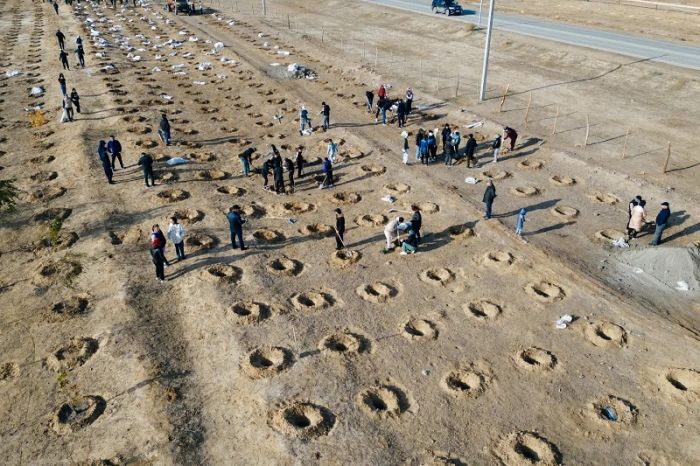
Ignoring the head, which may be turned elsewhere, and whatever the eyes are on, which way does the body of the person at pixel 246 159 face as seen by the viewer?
to the viewer's right

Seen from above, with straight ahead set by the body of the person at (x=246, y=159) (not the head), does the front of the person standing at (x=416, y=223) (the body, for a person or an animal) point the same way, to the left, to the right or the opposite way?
the opposite way

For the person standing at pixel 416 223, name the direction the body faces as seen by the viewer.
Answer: to the viewer's left

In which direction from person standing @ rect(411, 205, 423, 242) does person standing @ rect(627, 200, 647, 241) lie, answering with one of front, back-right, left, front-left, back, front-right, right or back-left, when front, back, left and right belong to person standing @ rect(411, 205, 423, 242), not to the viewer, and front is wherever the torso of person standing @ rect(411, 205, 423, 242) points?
back

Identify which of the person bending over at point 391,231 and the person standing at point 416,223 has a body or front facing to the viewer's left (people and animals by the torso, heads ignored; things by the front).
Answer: the person standing at point 416,223

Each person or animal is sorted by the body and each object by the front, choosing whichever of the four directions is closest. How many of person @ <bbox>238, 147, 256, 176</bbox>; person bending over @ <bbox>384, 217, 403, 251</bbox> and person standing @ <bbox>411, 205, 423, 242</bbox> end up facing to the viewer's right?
2

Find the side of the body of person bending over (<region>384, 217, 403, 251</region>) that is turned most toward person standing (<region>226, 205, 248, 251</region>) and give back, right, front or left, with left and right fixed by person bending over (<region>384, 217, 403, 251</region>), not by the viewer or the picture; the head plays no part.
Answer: back

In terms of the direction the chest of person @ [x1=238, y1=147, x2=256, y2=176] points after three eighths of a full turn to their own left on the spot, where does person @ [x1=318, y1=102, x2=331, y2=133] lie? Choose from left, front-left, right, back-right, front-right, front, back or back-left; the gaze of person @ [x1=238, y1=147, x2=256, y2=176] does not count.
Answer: right

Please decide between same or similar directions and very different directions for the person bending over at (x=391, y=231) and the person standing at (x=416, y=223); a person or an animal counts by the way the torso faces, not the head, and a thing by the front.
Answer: very different directions

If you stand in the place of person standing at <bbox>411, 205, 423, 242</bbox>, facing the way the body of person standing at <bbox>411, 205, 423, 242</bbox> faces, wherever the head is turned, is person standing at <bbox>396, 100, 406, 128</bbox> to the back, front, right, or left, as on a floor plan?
right

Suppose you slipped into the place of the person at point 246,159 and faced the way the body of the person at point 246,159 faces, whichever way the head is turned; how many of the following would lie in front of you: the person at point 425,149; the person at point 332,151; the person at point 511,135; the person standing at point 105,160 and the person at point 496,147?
4

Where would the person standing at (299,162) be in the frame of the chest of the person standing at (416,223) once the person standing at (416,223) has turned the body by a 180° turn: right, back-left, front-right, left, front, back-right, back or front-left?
back-left

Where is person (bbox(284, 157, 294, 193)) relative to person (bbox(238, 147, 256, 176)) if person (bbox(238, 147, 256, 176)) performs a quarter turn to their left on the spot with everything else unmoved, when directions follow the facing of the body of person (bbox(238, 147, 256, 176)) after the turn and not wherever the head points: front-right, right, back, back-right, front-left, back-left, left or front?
back-right

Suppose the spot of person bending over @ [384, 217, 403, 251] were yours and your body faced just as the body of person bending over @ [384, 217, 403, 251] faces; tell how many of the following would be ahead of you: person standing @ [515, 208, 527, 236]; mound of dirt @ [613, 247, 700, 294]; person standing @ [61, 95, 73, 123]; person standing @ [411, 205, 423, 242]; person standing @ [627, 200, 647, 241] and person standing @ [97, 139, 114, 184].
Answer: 4

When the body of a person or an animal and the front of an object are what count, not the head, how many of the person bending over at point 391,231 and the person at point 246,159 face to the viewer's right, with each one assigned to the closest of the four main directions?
2

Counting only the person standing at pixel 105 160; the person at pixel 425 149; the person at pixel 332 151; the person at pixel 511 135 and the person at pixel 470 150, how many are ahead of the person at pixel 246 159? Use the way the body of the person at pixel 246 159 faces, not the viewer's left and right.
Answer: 4

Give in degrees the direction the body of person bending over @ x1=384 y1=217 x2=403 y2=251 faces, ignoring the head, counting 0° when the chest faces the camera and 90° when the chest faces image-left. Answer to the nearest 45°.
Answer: approximately 270°
